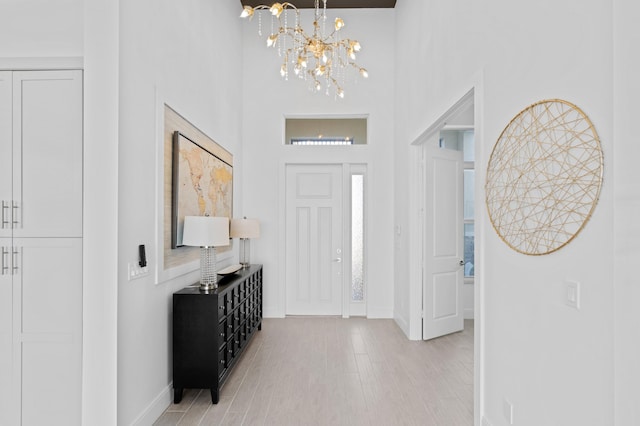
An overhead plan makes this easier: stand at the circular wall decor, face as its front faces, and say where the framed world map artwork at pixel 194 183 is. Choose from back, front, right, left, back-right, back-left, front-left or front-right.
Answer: front-right

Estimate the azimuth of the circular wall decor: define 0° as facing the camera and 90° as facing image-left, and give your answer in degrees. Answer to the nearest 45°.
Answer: approximately 45°

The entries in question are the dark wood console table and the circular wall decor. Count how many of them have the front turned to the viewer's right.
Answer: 1

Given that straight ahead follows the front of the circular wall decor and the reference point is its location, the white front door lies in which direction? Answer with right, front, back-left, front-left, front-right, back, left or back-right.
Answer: right

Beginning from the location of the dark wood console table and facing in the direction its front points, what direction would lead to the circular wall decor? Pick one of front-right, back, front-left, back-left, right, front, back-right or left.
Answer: front-right

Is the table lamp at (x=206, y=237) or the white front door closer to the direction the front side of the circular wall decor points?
the table lamp

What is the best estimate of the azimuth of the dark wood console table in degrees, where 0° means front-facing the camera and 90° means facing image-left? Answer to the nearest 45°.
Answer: approximately 270°

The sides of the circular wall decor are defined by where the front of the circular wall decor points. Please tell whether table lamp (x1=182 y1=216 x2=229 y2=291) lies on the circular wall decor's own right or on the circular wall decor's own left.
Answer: on the circular wall decor's own right

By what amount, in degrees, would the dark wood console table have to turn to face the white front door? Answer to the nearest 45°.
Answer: approximately 45° to its left

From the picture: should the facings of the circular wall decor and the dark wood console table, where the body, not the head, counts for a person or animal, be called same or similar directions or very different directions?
very different directions
